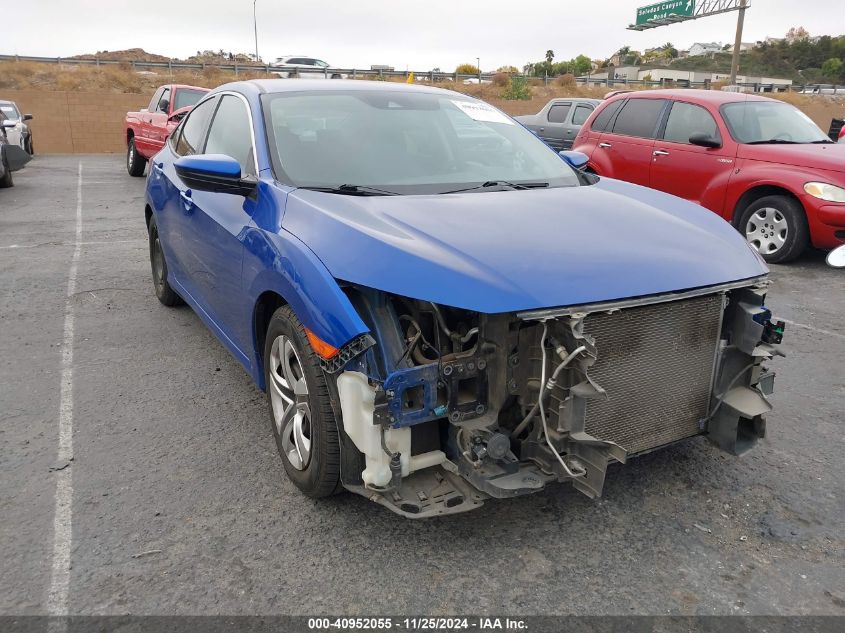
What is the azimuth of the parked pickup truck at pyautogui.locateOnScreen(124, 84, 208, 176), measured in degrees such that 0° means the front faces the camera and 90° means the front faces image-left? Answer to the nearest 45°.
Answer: approximately 315°

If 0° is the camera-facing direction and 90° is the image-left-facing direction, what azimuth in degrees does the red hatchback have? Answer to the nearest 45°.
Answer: approximately 315°

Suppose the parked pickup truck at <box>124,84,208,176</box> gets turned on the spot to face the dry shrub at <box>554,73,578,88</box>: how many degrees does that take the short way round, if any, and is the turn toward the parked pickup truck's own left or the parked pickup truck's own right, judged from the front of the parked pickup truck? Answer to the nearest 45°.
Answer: approximately 90° to the parked pickup truck's own left

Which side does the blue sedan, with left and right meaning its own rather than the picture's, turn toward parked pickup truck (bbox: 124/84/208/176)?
back

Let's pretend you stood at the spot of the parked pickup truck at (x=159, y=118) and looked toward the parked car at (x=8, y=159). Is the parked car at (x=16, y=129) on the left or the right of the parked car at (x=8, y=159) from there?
right

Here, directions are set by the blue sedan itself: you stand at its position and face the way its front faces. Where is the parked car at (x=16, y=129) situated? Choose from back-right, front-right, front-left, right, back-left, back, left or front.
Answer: back

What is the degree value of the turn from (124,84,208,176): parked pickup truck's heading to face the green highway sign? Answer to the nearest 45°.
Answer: approximately 90° to its left

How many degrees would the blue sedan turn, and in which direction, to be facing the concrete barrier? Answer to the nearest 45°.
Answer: approximately 180°

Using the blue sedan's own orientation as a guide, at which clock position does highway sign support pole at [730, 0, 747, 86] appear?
The highway sign support pole is roughly at 8 o'clock from the blue sedan.

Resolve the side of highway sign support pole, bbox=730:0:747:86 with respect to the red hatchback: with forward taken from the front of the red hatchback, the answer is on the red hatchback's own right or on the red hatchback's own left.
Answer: on the red hatchback's own left

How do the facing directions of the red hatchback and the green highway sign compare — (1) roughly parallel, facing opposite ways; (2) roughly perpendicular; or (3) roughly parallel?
roughly perpendicular

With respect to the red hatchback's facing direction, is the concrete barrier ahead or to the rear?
to the rear

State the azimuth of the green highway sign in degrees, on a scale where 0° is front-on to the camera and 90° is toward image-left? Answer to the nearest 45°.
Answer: approximately 45°

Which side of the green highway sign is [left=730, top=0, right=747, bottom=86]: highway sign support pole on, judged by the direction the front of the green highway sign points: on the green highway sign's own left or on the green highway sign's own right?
on the green highway sign's own left

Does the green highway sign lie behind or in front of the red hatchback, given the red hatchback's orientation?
behind
